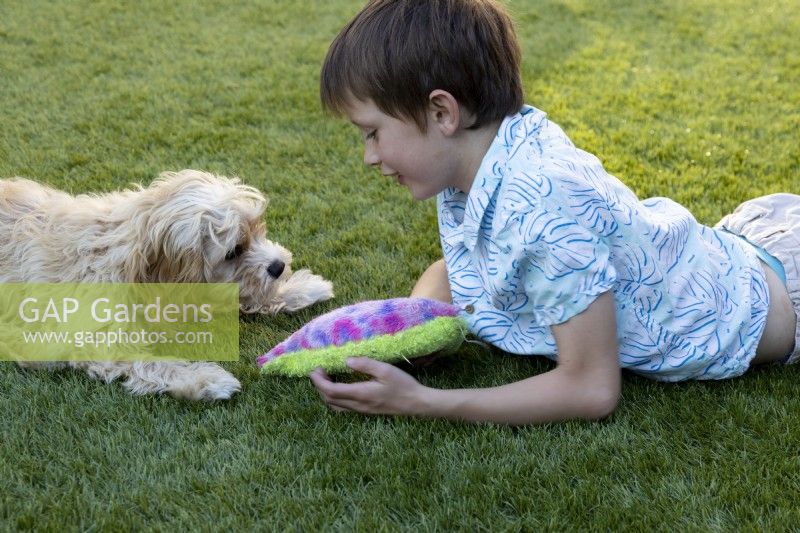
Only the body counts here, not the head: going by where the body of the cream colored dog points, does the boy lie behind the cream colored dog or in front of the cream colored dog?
in front

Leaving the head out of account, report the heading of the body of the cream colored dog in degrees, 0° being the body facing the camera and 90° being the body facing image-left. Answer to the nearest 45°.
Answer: approximately 270°
